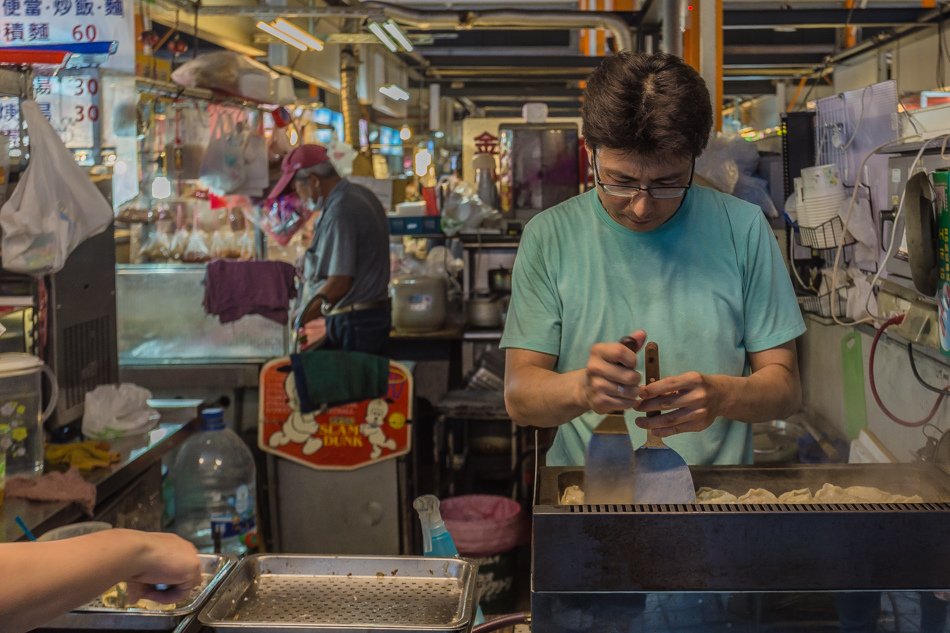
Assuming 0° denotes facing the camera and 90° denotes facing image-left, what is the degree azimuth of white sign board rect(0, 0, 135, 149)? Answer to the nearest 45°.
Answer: approximately 0°

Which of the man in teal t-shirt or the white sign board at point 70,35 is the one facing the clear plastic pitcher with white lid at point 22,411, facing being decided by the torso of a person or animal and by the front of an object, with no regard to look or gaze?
the white sign board

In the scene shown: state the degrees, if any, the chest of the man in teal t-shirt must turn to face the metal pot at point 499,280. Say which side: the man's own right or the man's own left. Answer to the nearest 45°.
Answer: approximately 180°

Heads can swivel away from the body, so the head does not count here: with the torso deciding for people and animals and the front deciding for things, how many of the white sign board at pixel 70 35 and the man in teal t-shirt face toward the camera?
2

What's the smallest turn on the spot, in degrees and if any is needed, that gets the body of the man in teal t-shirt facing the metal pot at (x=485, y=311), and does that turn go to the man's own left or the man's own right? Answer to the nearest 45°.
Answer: approximately 180°

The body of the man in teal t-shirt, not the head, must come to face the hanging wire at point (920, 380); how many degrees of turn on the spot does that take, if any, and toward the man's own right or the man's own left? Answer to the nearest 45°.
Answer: approximately 135° to the man's own left

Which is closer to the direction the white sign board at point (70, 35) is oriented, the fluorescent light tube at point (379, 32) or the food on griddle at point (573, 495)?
the food on griddle
